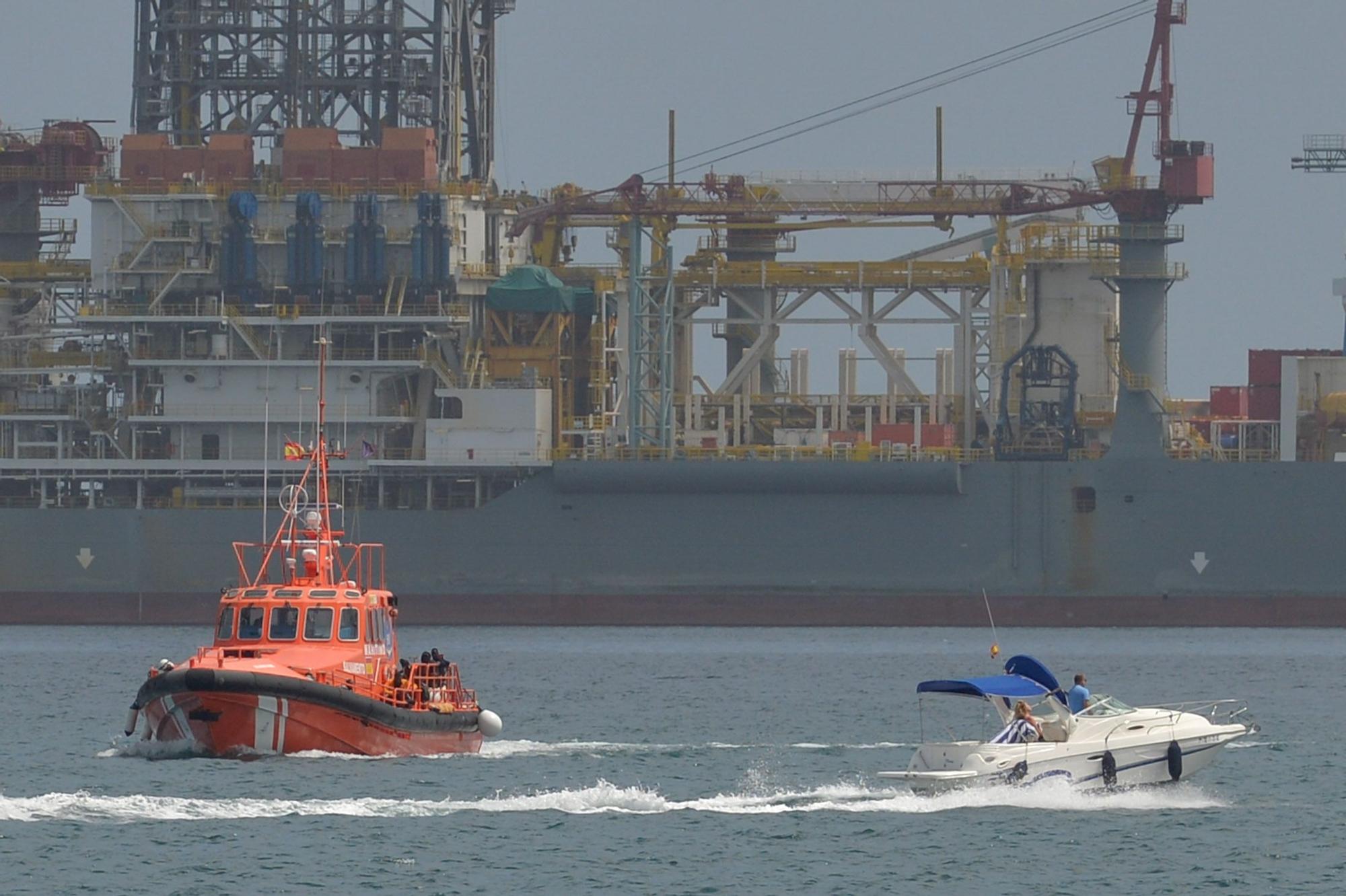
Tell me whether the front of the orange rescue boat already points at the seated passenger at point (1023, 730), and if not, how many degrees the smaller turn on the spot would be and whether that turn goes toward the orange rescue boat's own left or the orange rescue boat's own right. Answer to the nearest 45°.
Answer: approximately 90° to the orange rescue boat's own left

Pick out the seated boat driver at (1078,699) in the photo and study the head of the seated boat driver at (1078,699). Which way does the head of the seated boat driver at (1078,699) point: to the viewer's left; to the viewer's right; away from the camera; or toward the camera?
to the viewer's right

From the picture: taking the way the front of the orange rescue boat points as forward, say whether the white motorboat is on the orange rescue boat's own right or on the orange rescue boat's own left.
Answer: on the orange rescue boat's own left

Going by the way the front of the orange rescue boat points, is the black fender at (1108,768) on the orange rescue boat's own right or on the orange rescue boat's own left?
on the orange rescue boat's own left

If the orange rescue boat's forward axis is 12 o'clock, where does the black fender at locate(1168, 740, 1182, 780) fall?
The black fender is roughly at 8 o'clock from the orange rescue boat.

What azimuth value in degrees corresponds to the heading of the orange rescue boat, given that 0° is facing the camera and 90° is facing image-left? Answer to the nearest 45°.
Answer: approximately 45°

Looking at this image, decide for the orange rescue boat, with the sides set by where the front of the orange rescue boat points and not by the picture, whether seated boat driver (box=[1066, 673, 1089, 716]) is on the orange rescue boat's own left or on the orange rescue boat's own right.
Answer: on the orange rescue boat's own left
